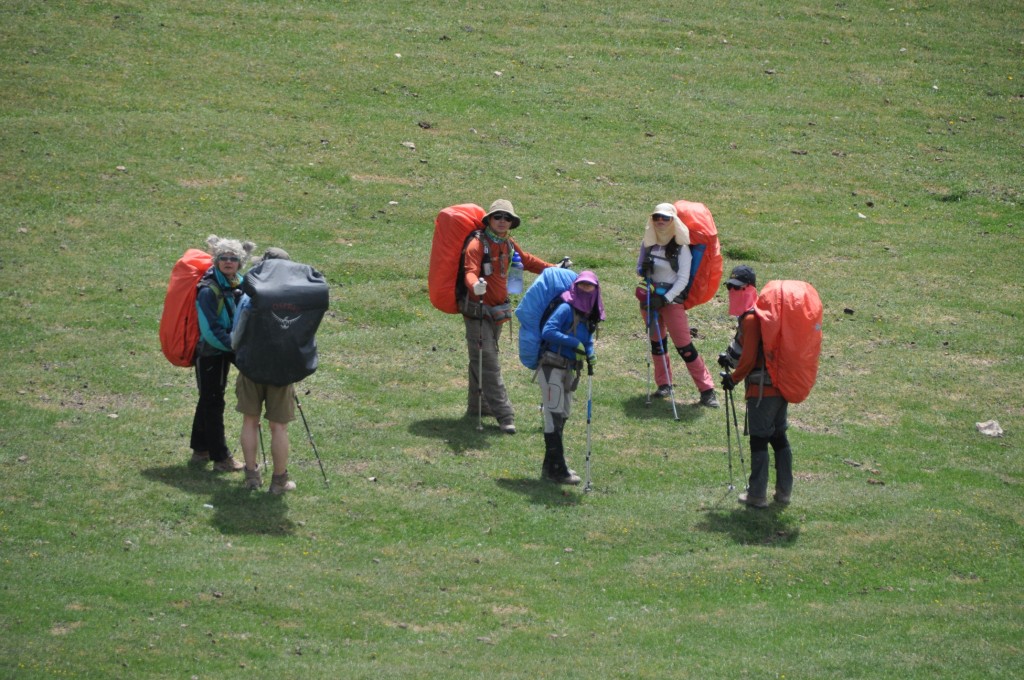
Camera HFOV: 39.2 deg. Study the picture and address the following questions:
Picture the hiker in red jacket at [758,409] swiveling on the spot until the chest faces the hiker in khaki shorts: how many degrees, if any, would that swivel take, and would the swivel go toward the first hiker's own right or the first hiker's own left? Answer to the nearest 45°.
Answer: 0° — they already face them

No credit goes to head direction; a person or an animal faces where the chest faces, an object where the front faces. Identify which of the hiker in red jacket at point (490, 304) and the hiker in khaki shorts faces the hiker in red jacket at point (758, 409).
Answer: the hiker in red jacket at point (490, 304)

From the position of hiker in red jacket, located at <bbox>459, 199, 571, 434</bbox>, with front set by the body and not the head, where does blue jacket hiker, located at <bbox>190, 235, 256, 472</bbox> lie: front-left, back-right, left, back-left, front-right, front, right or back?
right

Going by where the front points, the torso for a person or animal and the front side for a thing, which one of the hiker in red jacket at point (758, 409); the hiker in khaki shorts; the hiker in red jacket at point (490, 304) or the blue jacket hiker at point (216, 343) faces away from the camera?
the hiker in khaki shorts

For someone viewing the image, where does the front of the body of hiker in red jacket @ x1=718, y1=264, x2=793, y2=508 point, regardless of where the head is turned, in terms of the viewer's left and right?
facing to the left of the viewer

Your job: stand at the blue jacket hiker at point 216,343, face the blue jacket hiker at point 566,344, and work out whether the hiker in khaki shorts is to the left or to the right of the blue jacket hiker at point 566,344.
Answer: right

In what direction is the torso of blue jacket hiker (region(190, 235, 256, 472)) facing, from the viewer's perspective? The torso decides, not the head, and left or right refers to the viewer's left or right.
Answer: facing the viewer and to the right of the viewer

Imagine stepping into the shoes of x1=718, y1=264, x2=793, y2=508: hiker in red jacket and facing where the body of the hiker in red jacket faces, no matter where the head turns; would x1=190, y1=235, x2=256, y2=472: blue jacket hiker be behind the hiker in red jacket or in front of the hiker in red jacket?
in front

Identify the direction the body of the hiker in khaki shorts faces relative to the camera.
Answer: away from the camera

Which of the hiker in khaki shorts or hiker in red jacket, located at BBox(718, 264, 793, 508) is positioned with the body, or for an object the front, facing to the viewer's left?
the hiker in red jacket
